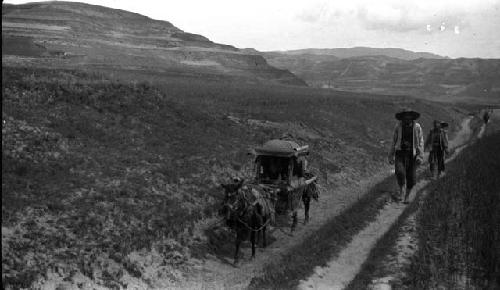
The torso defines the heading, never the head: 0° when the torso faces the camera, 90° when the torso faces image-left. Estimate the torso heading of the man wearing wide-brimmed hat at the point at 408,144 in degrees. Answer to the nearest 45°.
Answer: approximately 0°

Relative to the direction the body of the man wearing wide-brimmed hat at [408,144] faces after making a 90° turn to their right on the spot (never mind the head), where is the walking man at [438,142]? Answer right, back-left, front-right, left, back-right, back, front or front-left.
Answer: right
